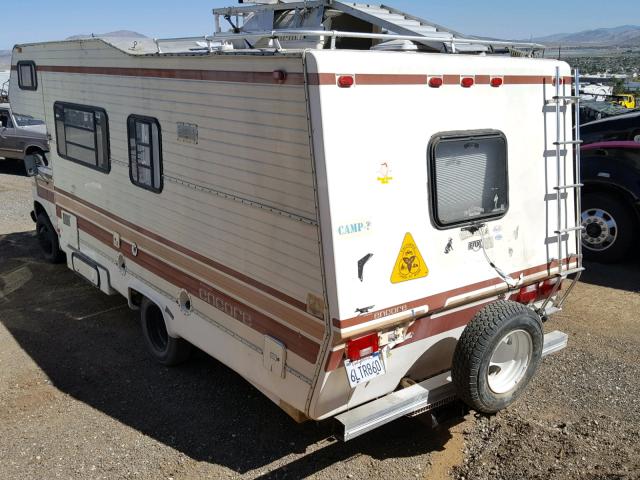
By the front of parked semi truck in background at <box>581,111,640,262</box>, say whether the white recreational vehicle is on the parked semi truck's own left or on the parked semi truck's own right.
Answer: on the parked semi truck's own left

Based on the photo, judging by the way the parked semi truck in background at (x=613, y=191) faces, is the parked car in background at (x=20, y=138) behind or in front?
in front

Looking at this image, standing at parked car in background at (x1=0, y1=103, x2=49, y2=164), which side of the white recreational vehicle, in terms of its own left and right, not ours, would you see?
front

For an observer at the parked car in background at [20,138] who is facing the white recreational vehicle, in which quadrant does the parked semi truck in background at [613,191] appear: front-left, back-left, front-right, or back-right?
front-left

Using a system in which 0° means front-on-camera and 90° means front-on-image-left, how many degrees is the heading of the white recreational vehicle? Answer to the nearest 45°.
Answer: approximately 135°

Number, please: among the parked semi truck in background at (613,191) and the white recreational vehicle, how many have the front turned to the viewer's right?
0

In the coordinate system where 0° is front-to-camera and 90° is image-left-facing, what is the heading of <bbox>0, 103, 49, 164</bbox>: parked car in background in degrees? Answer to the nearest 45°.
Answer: approximately 270°

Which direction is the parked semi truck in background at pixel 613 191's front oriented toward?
to the viewer's left

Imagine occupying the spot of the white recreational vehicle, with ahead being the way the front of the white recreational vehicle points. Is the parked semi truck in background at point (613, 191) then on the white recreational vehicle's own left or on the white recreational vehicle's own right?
on the white recreational vehicle's own right

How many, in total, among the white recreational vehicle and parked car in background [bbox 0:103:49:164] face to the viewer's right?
1
